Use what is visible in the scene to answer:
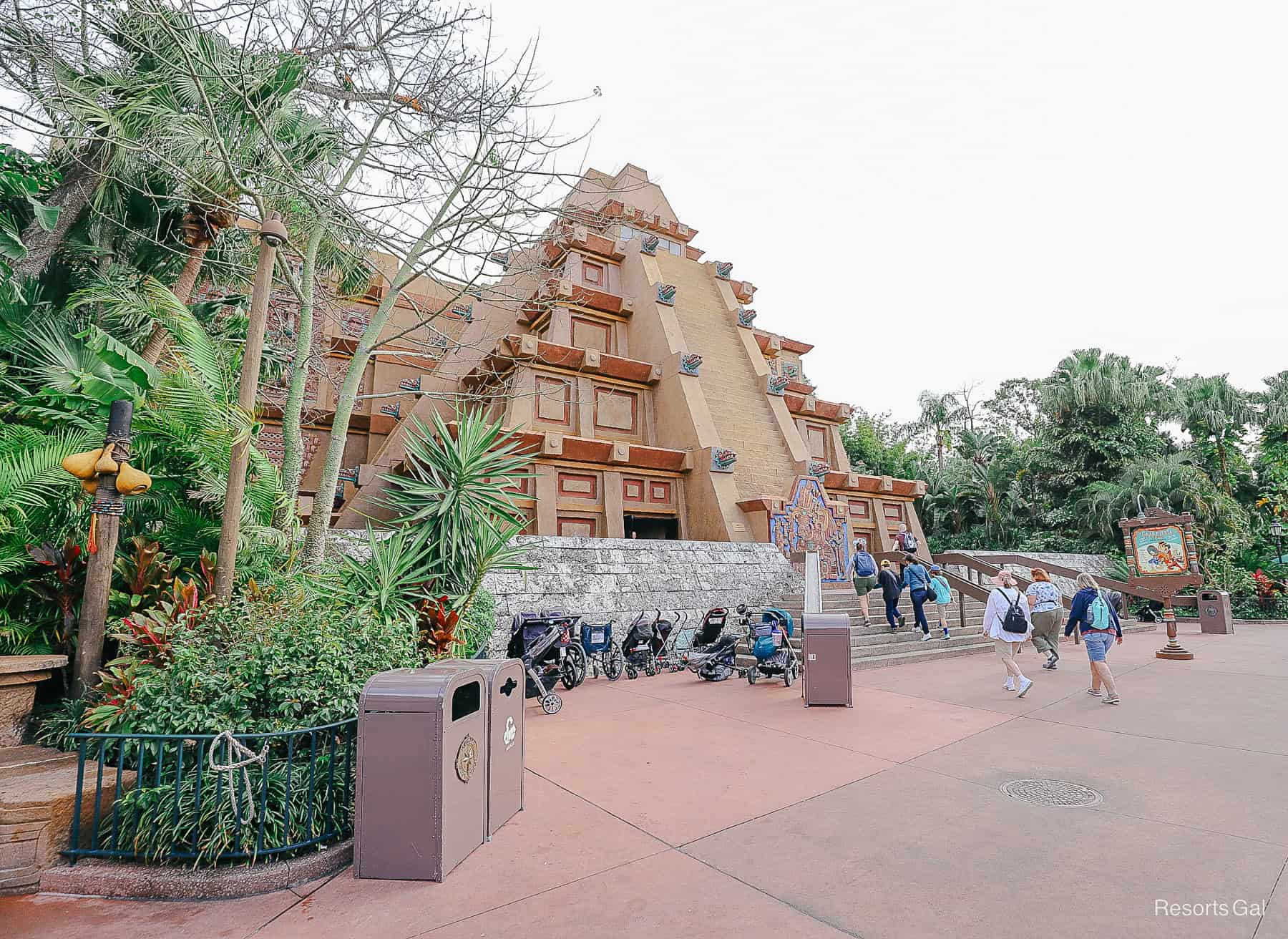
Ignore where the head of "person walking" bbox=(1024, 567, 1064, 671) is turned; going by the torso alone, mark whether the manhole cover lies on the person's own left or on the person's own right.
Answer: on the person's own left

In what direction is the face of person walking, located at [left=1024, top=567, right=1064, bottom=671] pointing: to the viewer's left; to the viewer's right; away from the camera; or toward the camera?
away from the camera

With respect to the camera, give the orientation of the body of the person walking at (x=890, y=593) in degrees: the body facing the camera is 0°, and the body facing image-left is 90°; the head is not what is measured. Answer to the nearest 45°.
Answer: approximately 135°

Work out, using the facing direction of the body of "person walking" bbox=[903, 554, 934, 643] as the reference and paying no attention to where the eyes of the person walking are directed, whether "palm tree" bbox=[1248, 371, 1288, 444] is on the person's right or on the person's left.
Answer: on the person's right

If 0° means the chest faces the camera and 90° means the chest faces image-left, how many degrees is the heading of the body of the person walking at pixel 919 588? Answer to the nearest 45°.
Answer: approximately 135°

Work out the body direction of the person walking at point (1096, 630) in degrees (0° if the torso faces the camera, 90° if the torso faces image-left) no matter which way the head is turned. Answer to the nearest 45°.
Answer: approximately 135°

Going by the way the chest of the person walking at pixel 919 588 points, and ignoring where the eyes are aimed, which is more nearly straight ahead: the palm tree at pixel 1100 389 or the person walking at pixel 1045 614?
the palm tree

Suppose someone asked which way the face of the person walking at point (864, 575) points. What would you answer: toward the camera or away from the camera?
away from the camera
